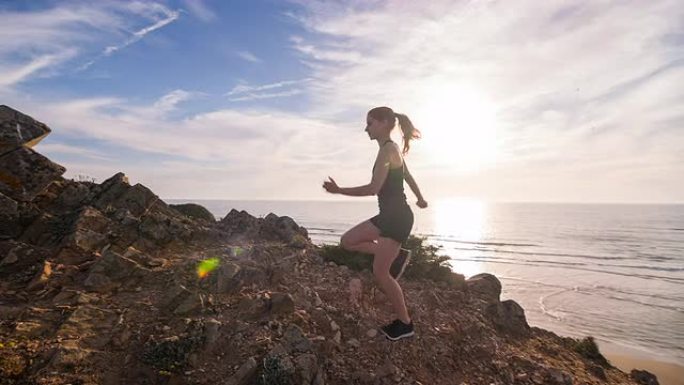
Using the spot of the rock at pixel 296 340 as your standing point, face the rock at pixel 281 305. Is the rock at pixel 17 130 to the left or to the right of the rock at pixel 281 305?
left

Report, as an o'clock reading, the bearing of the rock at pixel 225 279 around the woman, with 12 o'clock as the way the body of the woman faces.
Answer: The rock is roughly at 1 o'clock from the woman.

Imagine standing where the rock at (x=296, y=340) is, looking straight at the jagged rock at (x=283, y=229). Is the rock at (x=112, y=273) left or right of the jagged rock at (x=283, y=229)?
left

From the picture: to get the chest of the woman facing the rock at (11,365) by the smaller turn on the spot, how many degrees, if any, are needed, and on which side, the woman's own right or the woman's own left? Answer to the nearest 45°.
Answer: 0° — they already face it

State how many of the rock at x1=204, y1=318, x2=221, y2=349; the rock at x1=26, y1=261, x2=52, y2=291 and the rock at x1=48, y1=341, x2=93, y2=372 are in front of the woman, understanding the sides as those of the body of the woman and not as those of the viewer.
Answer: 3

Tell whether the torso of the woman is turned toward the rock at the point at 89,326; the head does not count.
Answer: yes

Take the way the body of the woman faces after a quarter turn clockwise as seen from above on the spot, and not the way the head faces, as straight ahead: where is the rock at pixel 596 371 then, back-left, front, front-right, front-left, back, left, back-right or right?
front-right

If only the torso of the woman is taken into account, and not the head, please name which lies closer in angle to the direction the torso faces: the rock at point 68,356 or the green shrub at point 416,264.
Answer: the rock

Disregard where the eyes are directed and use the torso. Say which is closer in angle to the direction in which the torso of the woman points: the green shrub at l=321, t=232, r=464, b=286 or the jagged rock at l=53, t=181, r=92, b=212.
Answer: the jagged rock

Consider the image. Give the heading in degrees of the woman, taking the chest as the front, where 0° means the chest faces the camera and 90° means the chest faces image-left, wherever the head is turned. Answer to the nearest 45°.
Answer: approximately 90°

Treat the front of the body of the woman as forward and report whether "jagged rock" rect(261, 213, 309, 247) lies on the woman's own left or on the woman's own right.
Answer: on the woman's own right

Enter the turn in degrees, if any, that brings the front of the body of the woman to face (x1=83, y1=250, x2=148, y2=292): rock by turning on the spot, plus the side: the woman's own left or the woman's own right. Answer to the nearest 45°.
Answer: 0° — they already face it

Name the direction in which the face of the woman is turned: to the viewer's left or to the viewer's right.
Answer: to the viewer's left

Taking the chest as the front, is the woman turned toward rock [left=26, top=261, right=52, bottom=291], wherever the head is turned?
yes

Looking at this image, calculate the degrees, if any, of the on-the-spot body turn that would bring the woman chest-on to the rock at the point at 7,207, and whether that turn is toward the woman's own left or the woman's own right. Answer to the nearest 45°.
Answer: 0° — they already face it
